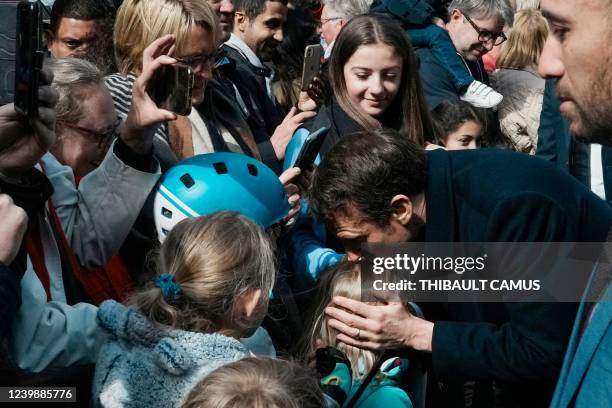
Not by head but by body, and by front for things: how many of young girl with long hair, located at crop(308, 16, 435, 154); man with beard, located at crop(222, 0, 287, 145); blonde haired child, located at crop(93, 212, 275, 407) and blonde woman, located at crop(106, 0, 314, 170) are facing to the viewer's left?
0

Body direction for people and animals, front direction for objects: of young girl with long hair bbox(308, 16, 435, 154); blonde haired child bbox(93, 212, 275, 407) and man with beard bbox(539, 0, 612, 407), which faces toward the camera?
the young girl with long hair

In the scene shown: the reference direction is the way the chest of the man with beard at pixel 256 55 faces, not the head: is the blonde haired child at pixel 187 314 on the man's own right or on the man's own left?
on the man's own right

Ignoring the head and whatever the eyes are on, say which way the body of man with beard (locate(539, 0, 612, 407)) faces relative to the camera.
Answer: to the viewer's left

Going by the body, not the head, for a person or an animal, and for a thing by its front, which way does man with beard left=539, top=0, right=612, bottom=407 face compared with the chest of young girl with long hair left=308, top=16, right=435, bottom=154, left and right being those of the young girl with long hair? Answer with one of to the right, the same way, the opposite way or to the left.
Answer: to the right

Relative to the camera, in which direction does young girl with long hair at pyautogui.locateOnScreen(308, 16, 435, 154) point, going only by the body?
toward the camera

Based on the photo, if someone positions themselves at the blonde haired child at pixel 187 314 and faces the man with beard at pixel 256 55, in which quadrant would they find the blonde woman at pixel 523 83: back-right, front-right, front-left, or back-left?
front-right

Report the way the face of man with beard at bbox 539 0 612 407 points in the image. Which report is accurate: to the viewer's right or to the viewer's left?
to the viewer's left

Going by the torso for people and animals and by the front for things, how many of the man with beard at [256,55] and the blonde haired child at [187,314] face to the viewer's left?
0

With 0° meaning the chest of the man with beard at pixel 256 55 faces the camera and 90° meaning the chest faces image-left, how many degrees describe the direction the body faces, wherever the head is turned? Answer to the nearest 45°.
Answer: approximately 315°

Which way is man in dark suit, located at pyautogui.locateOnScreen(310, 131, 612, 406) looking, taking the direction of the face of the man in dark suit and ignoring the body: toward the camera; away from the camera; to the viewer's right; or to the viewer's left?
to the viewer's left

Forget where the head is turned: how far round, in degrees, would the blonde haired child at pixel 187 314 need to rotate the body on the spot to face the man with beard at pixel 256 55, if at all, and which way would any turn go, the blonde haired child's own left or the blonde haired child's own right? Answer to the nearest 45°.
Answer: approximately 45° to the blonde haired child's own left

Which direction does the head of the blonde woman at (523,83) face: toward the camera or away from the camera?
away from the camera

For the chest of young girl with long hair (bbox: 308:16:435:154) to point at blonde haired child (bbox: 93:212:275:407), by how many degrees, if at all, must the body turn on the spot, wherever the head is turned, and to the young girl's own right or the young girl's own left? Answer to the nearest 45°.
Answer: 0° — they already face them

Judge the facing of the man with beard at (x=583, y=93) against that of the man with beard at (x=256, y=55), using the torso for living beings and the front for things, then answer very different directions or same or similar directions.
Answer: very different directions

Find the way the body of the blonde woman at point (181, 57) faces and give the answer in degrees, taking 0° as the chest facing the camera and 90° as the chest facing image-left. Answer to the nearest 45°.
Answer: approximately 315°
